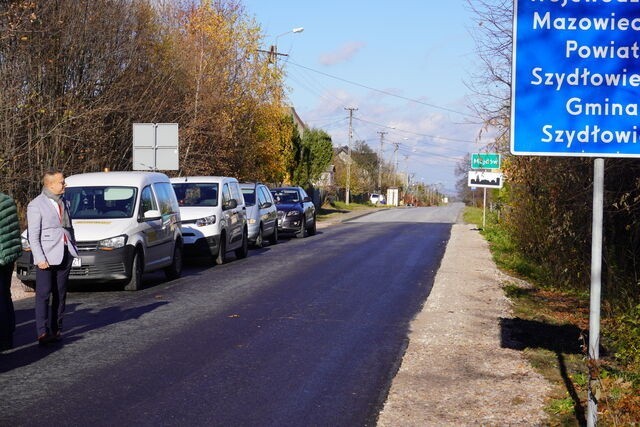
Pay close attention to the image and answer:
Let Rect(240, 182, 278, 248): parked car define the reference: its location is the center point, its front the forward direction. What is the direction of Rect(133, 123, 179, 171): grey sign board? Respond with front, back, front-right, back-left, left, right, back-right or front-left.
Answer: right

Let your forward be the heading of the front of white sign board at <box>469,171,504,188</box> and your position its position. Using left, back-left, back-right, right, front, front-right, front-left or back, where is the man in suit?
front

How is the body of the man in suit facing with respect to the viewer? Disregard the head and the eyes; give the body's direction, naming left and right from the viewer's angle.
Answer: facing the viewer and to the right of the viewer

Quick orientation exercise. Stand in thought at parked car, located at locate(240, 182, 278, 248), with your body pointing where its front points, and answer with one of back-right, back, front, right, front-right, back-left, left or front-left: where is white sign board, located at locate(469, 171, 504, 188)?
back-left

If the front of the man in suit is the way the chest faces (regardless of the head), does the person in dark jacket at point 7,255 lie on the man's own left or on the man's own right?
on the man's own right

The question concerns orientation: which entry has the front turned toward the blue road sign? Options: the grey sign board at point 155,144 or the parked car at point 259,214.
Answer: the parked car

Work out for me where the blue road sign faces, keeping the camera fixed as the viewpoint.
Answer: facing the viewer

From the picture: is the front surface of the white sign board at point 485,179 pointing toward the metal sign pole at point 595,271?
yes

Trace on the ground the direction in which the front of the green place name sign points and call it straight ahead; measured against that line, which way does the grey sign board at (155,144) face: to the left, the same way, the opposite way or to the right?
the opposite way

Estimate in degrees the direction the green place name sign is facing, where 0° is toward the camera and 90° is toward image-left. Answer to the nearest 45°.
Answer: approximately 0°

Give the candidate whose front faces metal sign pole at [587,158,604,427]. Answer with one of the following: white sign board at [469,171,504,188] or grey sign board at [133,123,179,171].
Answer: white sign board at [469,171,504,188]

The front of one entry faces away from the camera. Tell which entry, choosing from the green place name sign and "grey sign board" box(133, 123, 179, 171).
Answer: the grey sign board

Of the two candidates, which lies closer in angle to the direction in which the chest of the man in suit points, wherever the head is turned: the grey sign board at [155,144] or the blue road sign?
the blue road sign

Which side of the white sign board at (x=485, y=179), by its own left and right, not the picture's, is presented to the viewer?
front

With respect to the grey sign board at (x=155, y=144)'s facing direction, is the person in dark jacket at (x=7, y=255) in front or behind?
behind

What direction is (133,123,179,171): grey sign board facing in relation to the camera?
away from the camera
